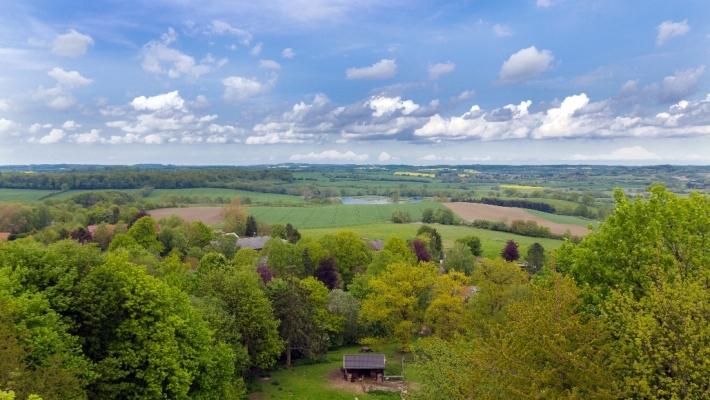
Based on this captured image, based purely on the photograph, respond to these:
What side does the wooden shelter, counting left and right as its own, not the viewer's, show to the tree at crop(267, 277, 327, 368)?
right

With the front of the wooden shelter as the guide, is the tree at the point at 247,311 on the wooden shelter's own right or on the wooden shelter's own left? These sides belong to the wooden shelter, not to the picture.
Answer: on the wooden shelter's own right

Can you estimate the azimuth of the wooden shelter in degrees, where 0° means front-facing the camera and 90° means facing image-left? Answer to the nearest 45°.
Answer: approximately 0°

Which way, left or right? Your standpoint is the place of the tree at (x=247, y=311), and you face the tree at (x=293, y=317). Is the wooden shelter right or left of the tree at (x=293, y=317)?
right

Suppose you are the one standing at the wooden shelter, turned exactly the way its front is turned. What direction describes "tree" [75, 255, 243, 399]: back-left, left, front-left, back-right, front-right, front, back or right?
front-right
